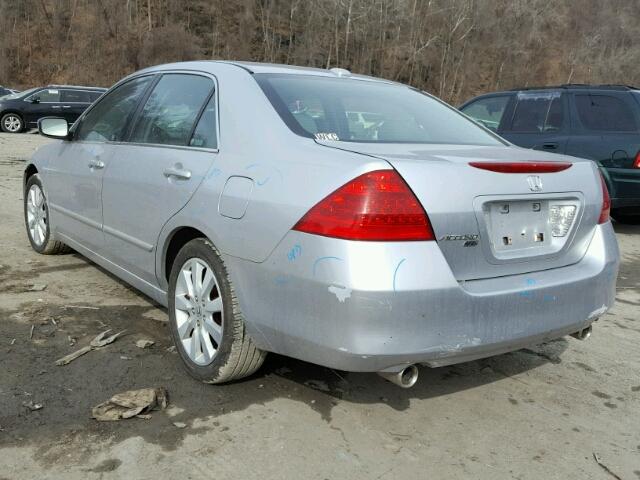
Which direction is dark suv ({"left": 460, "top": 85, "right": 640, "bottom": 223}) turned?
to the viewer's left

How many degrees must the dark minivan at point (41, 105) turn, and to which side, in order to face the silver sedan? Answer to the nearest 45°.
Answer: approximately 90° to its left

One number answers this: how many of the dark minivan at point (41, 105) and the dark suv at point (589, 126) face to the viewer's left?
2

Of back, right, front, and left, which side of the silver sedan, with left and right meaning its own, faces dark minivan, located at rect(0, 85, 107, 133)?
front

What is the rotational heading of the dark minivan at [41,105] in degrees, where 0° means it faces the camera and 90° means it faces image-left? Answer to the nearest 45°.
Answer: approximately 90°

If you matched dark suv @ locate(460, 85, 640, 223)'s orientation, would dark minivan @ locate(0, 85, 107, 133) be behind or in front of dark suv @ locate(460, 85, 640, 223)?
in front

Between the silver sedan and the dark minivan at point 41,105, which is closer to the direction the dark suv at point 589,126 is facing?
the dark minivan

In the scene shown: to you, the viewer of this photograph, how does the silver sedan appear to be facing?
facing away from the viewer and to the left of the viewer
